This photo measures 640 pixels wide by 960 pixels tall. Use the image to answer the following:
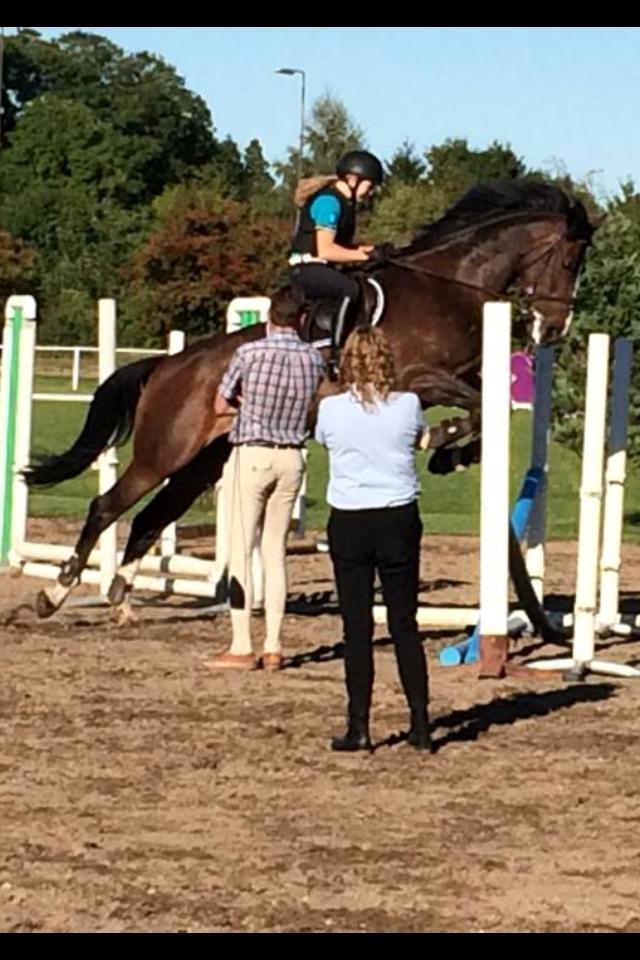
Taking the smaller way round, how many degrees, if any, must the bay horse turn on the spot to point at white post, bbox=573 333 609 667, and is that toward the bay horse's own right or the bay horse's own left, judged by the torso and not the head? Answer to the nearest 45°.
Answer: approximately 45° to the bay horse's own right

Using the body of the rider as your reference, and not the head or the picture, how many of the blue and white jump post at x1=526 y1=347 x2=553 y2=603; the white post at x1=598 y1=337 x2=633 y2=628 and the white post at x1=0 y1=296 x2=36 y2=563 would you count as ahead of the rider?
2

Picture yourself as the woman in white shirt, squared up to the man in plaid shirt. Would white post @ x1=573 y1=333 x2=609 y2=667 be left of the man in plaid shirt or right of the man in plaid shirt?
right

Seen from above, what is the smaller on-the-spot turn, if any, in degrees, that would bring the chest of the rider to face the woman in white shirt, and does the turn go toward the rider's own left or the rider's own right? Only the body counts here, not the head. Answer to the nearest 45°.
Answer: approximately 90° to the rider's own right

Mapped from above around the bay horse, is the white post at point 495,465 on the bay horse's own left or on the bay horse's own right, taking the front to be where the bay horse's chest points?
on the bay horse's own right

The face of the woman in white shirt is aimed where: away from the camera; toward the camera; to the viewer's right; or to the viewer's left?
away from the camera

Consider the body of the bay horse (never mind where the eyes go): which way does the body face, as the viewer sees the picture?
to the viewer's right

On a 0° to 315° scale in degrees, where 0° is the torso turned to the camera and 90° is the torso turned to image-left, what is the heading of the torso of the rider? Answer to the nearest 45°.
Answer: approximately 270°

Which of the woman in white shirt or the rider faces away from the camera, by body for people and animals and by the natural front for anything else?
the woman in white shirt

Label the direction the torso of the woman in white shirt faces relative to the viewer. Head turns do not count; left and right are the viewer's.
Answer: facing away from the viewer

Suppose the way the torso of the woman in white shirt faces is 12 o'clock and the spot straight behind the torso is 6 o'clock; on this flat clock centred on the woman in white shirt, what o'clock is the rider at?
The rider is roughly at 12 o'clock from the woman in white shirt.

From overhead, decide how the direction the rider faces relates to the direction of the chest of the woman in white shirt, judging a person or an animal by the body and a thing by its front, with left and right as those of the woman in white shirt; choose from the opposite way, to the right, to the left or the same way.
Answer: to the right

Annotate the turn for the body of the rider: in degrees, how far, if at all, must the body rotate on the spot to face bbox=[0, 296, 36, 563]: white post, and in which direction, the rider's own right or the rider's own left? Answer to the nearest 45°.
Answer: approximately 135° to the rider's own left
